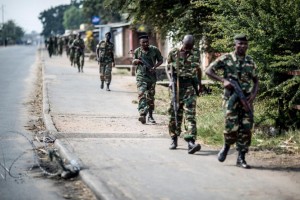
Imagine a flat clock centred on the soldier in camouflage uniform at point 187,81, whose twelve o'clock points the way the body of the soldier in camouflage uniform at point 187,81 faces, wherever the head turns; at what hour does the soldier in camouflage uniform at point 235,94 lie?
the soldier in camouflage uniform at point 235,94 is roughly at 11 o'clock from the soldier in camouflage uniform at point 187,81.

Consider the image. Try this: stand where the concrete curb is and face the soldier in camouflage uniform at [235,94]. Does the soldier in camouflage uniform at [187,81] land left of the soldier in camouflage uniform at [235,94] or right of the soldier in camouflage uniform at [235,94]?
left

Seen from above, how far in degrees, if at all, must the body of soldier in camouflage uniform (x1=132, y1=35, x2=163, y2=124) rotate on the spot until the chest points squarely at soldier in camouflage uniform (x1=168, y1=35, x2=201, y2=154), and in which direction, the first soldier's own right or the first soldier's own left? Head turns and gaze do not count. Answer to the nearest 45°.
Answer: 0° — they already face them

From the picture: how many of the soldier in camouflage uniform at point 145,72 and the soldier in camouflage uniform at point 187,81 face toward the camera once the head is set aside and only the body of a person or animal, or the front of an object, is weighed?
2

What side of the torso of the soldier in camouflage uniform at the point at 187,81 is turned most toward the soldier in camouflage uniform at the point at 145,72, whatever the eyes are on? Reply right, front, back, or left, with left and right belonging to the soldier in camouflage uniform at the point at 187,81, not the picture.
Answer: back
